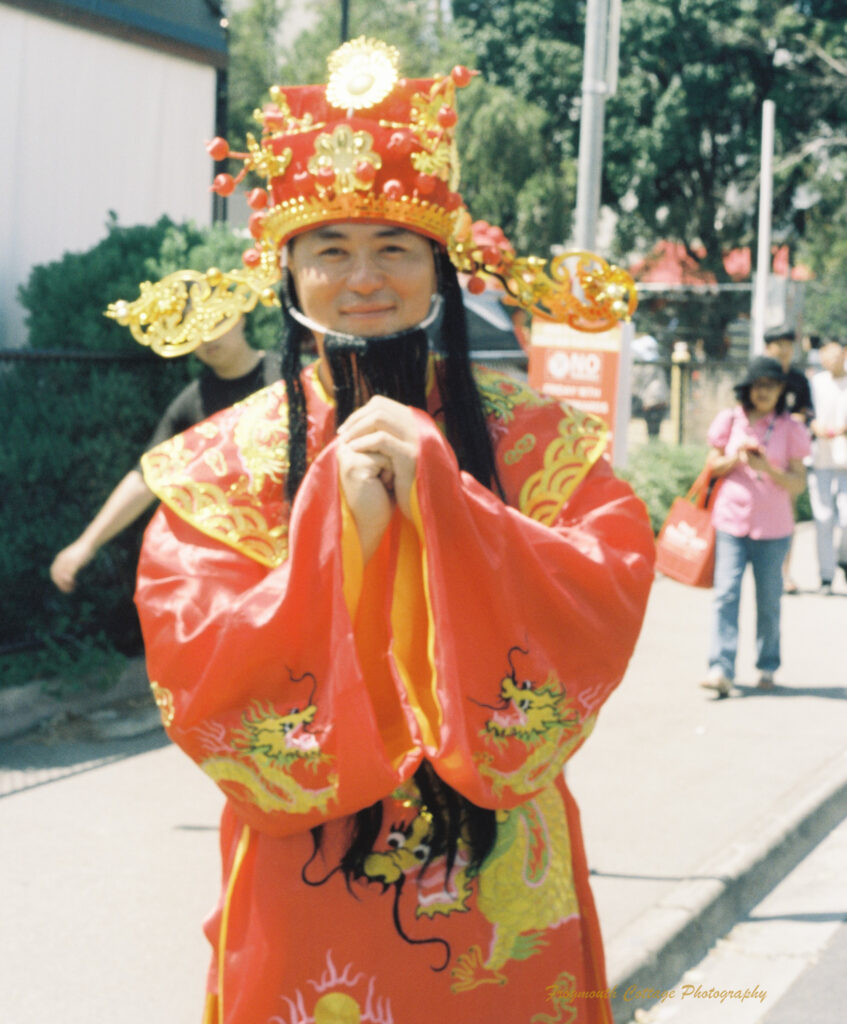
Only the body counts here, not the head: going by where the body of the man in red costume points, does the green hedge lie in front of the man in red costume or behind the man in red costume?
behind

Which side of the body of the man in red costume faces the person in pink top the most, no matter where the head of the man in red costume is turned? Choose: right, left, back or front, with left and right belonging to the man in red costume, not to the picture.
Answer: back

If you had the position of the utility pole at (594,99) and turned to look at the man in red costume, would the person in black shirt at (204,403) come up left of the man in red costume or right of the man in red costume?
right

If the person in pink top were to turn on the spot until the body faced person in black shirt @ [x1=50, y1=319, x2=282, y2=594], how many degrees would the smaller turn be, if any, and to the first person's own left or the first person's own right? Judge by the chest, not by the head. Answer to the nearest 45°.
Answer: approximately 45° to the first person's own right

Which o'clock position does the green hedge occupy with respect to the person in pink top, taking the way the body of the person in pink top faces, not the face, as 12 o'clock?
The green hedge is roughly at 2 o'clock from the person in pink top.

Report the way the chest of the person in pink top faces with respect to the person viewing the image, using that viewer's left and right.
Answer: facing the viewer

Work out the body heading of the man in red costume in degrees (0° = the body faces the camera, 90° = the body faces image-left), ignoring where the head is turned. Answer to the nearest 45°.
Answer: approximately 0°

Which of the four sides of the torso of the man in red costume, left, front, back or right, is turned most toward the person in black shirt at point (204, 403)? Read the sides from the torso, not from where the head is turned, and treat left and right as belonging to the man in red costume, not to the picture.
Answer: back

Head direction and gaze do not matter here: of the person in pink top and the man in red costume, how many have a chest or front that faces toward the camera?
2

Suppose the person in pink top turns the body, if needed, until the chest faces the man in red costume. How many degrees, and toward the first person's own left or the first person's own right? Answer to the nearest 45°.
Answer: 0° — they already face them
